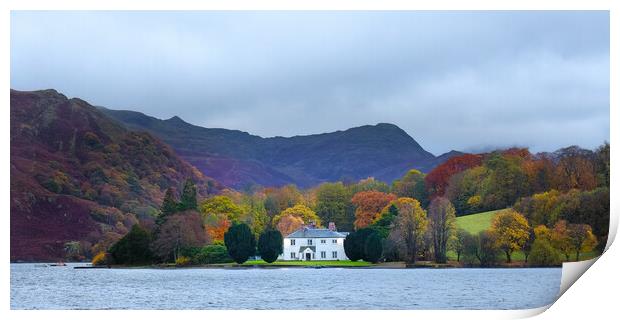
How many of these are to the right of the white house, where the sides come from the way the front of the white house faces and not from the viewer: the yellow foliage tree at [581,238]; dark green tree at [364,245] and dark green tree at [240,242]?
1

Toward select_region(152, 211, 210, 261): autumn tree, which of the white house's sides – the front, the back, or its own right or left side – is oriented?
right

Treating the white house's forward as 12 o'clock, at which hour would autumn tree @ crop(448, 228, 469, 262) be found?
The autumn tree is roughly at 9 o'clock from the white house.

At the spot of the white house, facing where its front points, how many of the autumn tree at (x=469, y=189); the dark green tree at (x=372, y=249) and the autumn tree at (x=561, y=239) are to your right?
0

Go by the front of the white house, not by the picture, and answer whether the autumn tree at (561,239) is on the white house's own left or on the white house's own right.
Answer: on the white house's own left

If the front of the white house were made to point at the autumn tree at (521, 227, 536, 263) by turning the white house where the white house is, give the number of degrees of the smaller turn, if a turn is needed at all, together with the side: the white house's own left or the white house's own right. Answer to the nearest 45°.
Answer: approximately 90° to the white house's own left

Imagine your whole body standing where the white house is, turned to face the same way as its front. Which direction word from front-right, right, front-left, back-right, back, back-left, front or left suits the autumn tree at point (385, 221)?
left

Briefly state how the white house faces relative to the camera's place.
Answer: facing the viewer

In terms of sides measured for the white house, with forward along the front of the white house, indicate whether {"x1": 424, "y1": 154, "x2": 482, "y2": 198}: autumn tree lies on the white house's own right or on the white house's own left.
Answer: on the white house's own left

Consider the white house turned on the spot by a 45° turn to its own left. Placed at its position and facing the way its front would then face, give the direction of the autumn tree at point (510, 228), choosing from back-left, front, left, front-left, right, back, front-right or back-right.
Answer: front-left

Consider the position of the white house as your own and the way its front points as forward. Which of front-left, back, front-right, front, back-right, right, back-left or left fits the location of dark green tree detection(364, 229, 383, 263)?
left

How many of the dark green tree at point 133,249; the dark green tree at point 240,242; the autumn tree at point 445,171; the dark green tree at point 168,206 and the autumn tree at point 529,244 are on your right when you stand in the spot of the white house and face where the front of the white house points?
3

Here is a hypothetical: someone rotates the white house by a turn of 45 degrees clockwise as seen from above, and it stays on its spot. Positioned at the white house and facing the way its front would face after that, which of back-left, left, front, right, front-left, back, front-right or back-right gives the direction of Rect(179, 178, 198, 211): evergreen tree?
front-right

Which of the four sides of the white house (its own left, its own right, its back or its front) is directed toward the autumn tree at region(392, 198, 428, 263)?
left

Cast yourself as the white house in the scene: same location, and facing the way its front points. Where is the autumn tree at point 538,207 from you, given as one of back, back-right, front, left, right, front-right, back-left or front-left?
left

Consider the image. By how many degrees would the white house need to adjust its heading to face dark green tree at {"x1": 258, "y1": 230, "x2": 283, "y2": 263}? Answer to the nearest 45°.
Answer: approximately 90° to its right

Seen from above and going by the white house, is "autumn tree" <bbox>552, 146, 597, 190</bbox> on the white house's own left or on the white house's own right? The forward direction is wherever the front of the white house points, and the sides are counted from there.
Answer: on the white house's own left
